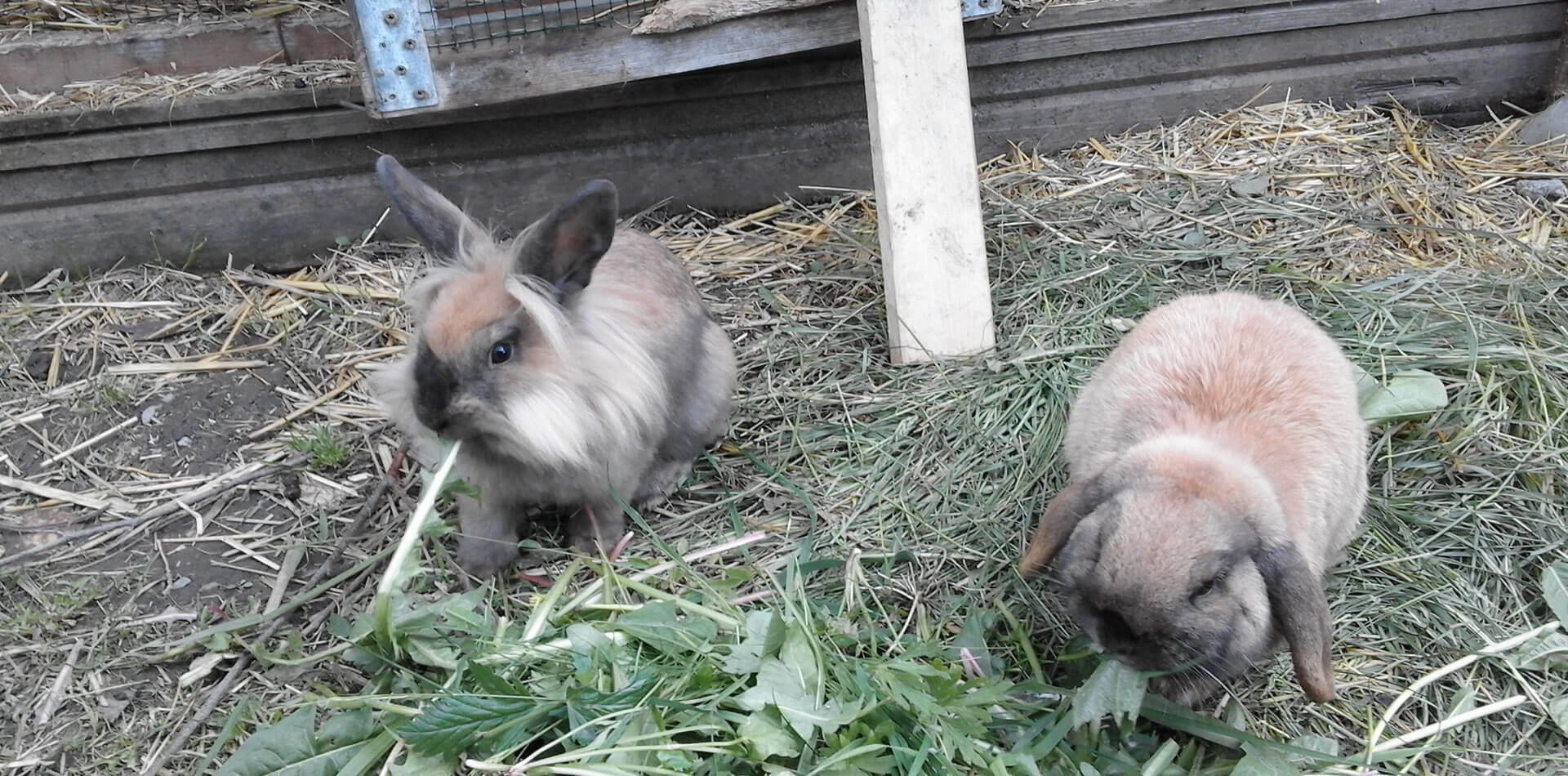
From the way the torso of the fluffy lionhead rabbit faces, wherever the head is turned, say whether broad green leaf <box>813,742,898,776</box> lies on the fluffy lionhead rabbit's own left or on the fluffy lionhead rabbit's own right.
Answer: on the fluffy lionhead rabbit's own left

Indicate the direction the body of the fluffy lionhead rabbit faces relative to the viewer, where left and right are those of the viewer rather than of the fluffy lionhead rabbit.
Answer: facing the viewer and to the left of the viewer

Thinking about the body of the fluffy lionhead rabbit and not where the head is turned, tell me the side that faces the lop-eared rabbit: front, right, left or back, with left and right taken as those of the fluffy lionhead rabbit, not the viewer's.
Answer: left

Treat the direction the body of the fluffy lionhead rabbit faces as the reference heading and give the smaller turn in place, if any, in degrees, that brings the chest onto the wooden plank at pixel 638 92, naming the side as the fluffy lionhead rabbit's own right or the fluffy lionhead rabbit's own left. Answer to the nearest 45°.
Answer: approximately 135° to the fluffy lionhead rabbit's own right

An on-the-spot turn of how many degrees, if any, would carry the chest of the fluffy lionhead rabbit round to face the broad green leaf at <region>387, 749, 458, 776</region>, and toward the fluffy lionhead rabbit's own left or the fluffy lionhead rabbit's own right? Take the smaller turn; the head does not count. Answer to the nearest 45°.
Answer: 0° — it already faces it

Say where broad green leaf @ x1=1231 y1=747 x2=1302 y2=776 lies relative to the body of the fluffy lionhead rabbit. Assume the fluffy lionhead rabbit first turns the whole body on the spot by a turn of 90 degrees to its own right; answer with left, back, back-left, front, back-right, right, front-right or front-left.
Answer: back

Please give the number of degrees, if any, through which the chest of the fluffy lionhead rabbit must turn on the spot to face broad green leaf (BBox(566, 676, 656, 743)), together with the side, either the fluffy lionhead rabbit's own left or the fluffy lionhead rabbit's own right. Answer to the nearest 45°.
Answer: approximately 45° to the fluffy lionhead rabbit's own left

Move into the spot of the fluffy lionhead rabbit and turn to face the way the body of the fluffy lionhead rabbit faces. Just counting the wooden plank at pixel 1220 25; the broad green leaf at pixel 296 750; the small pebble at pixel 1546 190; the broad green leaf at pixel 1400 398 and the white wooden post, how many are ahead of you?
1

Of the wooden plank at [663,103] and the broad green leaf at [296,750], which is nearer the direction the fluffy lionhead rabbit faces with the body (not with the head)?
the broad green leaf

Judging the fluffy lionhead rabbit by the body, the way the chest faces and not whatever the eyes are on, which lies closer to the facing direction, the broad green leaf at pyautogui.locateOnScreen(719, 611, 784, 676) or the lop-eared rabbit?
the broad green leaf

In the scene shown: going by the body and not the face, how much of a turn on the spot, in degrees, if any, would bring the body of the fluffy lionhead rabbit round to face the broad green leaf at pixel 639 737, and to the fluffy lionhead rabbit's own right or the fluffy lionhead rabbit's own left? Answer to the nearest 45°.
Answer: approximately 45° to the fluffy lionhead rabbit's own left

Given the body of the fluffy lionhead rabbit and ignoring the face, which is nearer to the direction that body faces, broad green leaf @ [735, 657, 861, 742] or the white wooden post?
the broad green leaf
